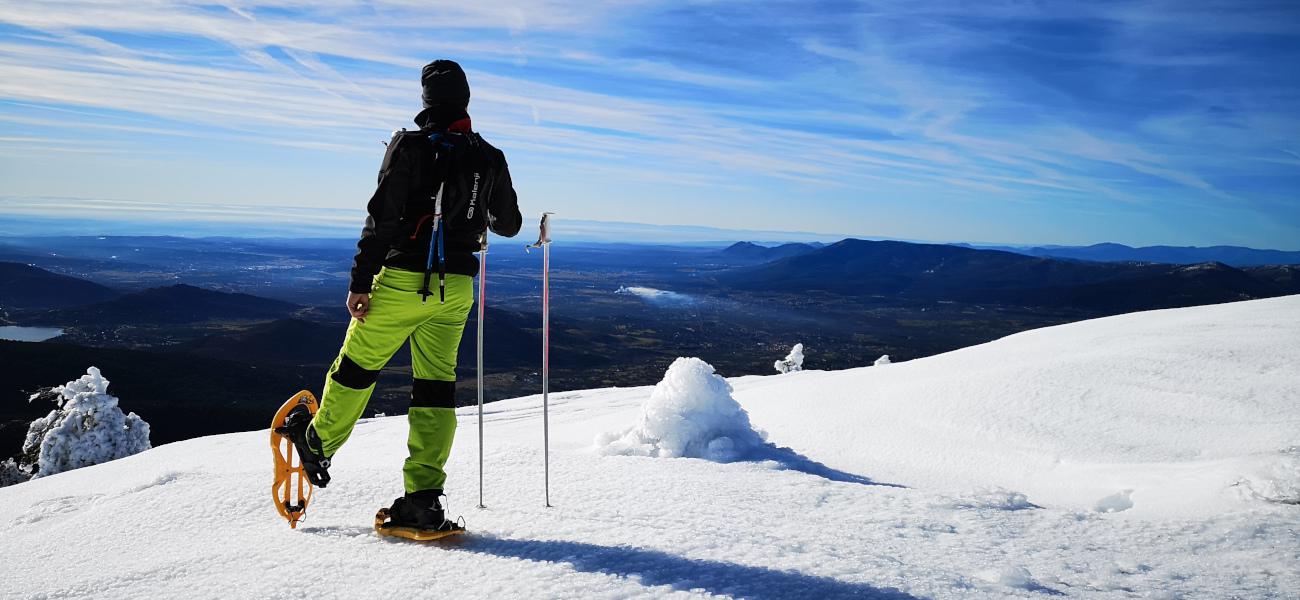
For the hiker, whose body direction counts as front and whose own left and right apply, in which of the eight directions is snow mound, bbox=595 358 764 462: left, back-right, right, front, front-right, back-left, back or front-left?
front

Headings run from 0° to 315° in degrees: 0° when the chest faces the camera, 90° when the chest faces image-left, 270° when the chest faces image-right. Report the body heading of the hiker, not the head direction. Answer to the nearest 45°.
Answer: approximately 225°

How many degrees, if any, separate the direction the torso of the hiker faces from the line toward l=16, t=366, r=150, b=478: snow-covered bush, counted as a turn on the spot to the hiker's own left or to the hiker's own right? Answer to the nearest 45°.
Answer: approximately 45° to the hiker's own left

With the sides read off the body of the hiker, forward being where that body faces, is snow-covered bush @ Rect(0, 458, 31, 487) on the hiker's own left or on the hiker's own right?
on the hiker's own left

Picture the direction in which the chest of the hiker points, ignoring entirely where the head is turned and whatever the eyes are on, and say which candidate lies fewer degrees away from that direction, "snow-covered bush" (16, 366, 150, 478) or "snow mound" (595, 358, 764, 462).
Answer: the snow mound
